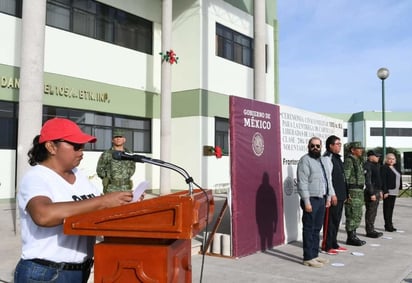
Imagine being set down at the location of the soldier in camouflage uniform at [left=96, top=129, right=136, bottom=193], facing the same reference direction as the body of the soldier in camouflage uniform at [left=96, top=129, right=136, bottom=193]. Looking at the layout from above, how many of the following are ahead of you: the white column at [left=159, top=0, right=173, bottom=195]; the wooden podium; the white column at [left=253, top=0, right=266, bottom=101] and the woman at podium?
2

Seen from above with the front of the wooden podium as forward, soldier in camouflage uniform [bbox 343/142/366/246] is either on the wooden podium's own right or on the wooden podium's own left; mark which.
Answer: on the wooden podium's own left

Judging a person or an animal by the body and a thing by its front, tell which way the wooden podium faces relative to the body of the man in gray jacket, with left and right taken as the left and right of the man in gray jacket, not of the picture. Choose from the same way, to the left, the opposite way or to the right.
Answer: to the left

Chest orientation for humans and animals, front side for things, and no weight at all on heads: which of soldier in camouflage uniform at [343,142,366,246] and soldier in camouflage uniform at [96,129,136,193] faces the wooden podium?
soldier in camouflage uniform at [96,129,136,193]

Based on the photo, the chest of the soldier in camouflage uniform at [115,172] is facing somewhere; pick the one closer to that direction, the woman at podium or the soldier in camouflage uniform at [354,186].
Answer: the woman at podium

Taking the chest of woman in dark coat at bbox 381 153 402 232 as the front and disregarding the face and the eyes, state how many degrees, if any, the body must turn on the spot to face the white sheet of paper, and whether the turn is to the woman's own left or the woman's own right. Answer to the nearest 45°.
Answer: approximately 45° to the woman's own right

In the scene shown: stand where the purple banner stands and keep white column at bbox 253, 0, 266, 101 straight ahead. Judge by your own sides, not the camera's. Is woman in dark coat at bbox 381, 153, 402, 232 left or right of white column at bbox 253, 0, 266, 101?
right

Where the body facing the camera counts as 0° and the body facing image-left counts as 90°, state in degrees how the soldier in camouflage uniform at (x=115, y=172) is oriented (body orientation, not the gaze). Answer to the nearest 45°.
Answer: approximately 0°

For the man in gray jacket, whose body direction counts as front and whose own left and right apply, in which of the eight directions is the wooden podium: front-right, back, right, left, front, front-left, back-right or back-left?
front-right

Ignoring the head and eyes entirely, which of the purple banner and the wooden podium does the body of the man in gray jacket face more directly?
the wooden podium
